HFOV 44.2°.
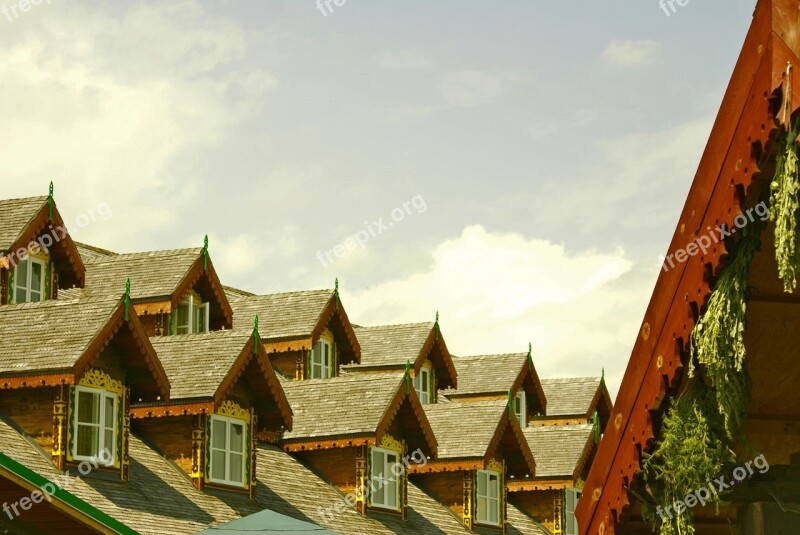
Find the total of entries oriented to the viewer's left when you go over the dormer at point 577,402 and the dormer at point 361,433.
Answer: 0

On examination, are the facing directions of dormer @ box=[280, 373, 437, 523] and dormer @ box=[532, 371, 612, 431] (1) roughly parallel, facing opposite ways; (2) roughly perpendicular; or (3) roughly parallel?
roughly parallel

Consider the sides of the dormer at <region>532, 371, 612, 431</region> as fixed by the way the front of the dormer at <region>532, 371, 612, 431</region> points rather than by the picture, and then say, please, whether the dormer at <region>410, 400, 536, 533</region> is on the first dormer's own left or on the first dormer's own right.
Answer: on the first dormer's own right

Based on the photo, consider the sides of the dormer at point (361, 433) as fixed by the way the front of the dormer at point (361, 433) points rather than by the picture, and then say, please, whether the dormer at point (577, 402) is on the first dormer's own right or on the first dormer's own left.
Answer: on the first dormer's own left

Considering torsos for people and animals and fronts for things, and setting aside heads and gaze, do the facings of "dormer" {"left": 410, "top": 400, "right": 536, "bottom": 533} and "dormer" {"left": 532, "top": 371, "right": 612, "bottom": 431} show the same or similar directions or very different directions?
same or similar directions

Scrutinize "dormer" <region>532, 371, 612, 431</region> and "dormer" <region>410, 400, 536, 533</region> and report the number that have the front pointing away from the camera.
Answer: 0

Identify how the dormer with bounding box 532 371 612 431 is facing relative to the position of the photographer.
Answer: facing the viewer and to the right of the viewer

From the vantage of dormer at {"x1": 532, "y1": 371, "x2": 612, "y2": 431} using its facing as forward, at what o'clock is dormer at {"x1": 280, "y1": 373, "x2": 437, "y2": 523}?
dormer at {"x1": 280, "y1": 373, "x2": 437, "y2": 523} is roughly at 2 o'clock from dormer at {"x1": 532, "y1": 371, "x2": 612, "y2": 431}.

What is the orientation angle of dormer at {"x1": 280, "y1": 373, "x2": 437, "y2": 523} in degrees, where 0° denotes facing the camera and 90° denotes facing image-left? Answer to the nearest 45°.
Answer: approximately 315°
